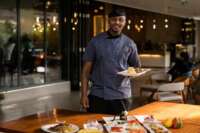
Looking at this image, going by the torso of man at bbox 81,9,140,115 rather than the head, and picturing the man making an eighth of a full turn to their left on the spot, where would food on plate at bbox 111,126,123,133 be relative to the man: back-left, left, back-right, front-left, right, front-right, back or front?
front-right

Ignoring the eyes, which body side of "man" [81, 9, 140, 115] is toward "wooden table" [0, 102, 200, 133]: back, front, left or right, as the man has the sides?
front

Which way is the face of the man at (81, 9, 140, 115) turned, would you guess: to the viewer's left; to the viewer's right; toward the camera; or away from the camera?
toward the camera

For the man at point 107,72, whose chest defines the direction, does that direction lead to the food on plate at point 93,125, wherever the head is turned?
yes

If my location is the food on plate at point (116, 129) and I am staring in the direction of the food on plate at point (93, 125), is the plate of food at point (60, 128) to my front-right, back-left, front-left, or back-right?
front-left

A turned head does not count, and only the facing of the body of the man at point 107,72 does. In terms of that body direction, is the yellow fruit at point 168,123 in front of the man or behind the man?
in front

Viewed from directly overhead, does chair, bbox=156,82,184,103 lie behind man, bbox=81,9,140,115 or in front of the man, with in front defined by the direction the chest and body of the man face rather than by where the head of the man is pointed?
behind

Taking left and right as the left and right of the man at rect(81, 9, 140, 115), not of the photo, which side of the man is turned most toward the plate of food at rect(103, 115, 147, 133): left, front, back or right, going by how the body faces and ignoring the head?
front

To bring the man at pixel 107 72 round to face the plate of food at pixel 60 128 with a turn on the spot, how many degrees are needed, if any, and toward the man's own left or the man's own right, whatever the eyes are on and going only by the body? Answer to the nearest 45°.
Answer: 0° — they already face it

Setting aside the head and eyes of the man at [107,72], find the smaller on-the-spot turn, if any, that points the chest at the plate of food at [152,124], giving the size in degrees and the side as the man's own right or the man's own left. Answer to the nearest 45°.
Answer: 0° — they already face it
